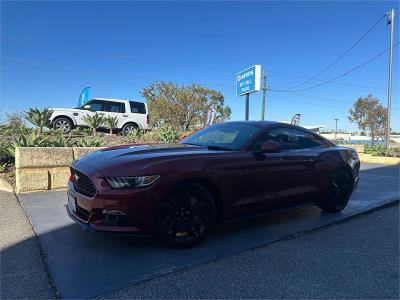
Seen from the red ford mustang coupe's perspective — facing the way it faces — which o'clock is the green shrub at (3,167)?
The green shrub is roughly at 3 o'clock from the red ford mustang coupe.

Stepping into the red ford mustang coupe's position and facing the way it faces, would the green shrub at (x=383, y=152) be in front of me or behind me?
behind

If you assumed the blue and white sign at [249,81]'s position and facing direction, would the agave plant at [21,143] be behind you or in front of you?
in front

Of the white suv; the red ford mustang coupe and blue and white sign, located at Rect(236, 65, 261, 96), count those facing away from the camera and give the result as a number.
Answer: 0

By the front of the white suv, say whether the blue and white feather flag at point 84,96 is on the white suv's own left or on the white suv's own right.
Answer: on the white suv's own right

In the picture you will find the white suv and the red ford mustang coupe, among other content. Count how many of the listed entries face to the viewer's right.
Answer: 0

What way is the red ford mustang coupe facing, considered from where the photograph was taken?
facing the viewer and to the left of the viewer

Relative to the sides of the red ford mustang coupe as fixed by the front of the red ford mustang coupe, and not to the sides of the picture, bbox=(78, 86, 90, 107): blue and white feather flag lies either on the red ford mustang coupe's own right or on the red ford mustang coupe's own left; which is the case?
on the red ford mustang coupe's own right

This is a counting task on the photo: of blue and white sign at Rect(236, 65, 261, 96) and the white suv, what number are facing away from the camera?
0

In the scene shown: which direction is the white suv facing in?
to the viewer's left
